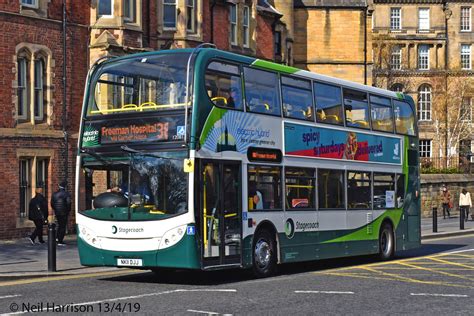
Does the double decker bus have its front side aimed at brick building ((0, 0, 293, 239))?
no

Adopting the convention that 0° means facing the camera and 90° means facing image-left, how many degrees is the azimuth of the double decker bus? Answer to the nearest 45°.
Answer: approximately 45°

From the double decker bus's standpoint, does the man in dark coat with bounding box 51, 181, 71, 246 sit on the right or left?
on its right

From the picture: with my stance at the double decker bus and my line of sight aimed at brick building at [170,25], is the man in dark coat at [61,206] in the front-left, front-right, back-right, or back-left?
front-left

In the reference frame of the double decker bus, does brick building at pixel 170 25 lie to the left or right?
on its right
